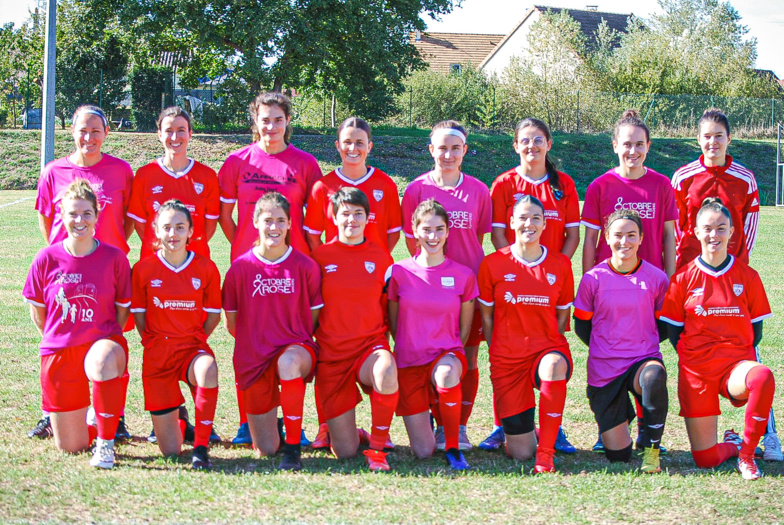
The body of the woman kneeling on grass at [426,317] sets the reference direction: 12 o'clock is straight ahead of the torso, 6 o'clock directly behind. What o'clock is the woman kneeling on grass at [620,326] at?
the woman kneeling on grass at [620,326] is roughly at 9 o'clock from the woman kneeling on grass at [426,317].

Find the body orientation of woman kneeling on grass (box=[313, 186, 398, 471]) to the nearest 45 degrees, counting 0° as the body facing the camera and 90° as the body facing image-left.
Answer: approximately 0°

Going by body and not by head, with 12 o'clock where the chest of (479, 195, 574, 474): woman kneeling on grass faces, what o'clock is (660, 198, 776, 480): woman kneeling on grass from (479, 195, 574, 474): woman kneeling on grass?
(660, 198, 776, 480): woman kneeling on grass is roughly at 9 o'clock from (479, 195, 574, 474): woman kneeling on grass.
